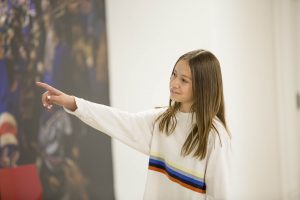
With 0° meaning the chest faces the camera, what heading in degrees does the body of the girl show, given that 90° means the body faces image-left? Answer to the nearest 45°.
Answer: approximately 45°
